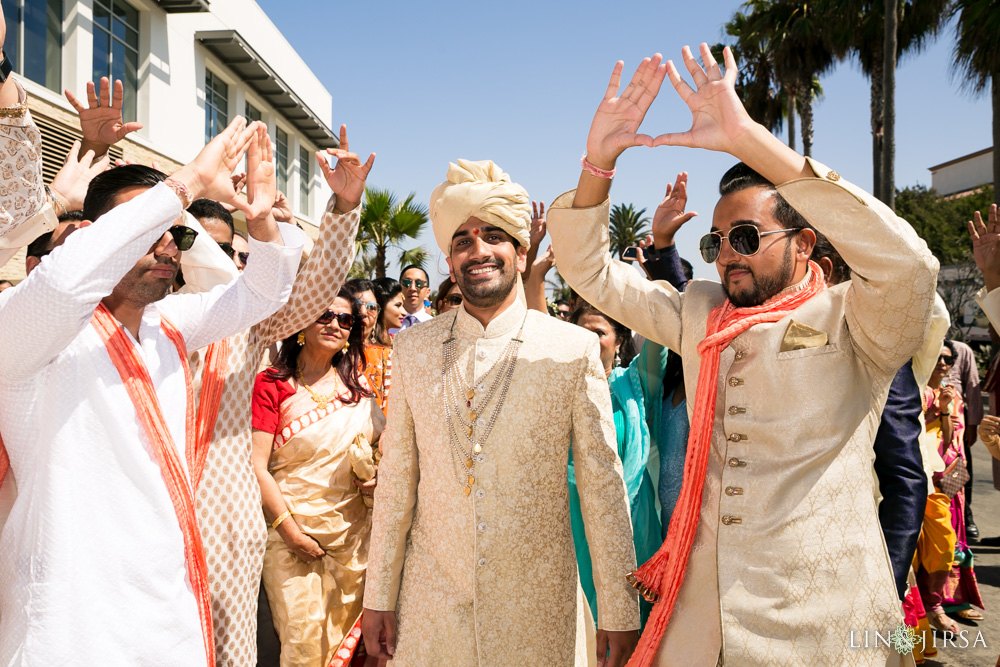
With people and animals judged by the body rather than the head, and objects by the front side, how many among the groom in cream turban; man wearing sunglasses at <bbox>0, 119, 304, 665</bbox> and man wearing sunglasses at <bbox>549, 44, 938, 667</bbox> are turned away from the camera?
0

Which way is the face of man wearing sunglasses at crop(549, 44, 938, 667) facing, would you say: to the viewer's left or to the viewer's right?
to the viewer's left

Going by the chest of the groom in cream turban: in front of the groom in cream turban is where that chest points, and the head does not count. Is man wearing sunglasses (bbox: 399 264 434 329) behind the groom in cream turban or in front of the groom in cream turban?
behind

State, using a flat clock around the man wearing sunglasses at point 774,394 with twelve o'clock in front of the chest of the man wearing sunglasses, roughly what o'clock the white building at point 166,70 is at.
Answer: The white building is roughly at 3 o'clock from the man wearing sunglasses.

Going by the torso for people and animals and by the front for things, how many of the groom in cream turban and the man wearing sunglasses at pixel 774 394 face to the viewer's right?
0

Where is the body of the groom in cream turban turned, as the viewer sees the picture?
toward the camera

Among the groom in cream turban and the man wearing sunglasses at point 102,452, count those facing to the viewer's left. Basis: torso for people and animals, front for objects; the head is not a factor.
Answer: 0

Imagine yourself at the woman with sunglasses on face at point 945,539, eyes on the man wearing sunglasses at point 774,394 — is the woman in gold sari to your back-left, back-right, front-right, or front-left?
front-right

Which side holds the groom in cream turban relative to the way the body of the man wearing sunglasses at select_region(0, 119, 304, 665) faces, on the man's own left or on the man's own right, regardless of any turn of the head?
on the man's own left

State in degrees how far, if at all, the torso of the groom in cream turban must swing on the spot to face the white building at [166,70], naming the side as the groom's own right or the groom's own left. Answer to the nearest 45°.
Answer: approximately 135° to the groom's own right

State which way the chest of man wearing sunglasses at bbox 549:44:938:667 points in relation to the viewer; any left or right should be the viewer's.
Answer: facing the viewer and to the left of the viewer

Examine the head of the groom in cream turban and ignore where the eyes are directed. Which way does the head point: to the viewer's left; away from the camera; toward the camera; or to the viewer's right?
toward the camera

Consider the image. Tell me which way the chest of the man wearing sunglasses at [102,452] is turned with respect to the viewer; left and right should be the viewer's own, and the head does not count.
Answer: facing the viewer and to the right of the viewer

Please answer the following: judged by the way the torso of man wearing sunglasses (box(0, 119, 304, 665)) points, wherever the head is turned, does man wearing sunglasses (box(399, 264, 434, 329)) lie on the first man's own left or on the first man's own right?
on the first man's own left
